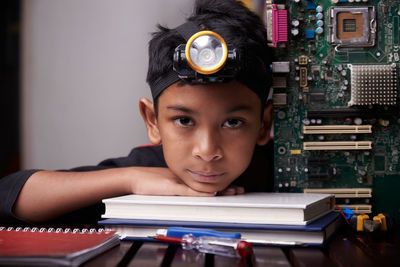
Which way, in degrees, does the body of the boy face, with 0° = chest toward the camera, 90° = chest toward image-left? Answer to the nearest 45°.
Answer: approximately 0°
